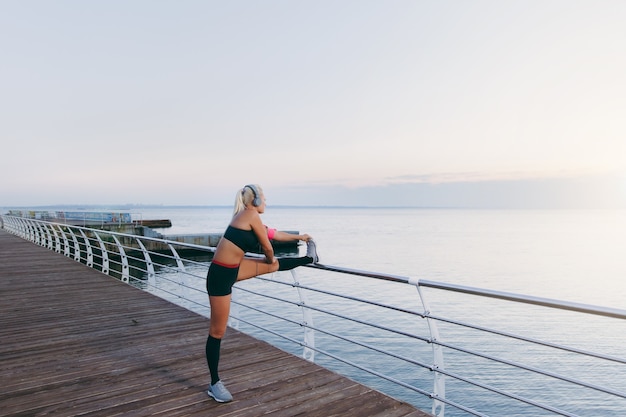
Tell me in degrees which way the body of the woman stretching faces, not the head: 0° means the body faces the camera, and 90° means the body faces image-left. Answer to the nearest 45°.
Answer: approximately 270°

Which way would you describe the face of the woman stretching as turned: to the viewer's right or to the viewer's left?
to the viewer's right
